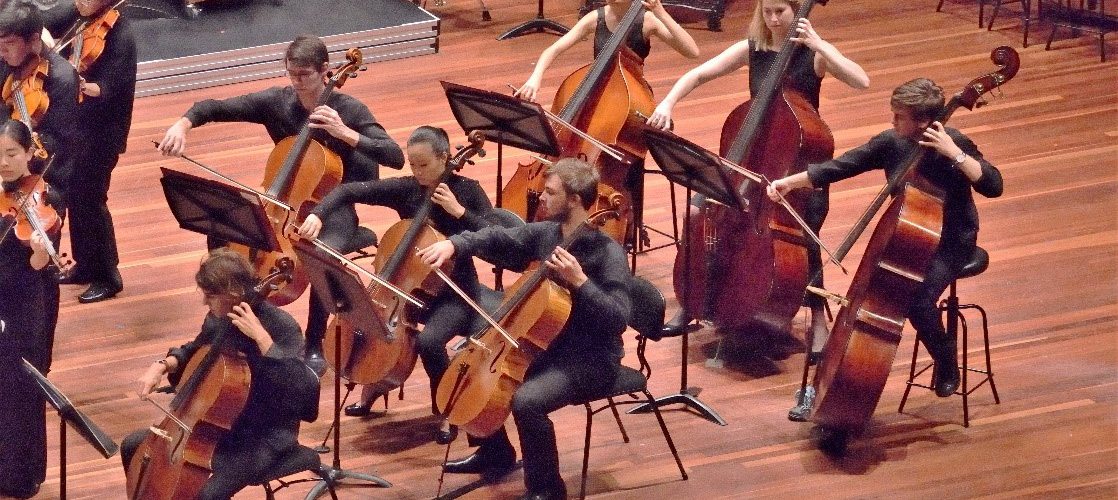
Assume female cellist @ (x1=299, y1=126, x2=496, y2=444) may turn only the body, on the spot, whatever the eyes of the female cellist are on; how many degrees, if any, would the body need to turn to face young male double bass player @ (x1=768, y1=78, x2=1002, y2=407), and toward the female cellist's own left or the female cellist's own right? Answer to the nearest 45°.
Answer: approximately 135° to the female cellist's own left

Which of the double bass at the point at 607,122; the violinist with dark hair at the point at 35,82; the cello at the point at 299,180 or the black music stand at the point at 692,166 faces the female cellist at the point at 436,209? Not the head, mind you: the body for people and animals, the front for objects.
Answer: the double bass

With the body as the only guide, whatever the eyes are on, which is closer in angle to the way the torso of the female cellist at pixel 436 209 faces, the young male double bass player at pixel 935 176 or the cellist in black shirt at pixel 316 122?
the cellist in black shirt

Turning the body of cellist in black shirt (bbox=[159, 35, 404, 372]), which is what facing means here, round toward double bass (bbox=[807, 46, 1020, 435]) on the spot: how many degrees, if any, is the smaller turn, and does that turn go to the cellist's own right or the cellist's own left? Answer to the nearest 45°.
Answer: approximately 90° to the cellist's own left

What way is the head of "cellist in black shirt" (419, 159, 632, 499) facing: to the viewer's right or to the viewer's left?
to the viewer's left

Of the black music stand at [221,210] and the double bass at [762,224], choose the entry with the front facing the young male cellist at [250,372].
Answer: the double bass

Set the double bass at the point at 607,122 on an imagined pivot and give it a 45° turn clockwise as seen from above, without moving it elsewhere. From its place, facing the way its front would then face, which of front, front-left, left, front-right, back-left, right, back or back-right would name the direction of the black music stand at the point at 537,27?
right

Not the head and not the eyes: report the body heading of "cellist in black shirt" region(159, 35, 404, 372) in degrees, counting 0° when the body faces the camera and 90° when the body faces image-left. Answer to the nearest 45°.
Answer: approximately 45°

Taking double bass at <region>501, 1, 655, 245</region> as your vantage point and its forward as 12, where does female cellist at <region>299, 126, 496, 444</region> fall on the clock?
The female cellist is roughly at 12 o'clock from the double bass.
